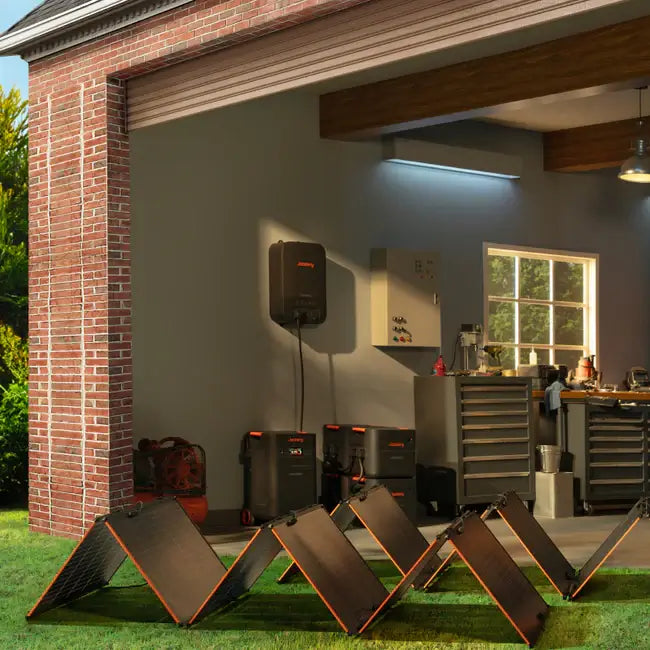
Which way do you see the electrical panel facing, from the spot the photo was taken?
facing the viewer and to the right of the viewer

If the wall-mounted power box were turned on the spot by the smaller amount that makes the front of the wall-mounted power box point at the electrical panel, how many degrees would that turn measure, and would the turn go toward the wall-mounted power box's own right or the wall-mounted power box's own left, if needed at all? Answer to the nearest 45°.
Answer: approximately 90° to the wall-mounted power box's own left

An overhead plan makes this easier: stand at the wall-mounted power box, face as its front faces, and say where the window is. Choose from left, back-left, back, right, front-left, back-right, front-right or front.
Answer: left

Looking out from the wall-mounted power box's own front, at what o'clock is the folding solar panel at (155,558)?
The folding solar panel is roughly at 2 o'clock from the wall-mounted power box.

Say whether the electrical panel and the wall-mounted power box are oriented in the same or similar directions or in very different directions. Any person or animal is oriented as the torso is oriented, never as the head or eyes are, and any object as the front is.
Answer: same or similar directions

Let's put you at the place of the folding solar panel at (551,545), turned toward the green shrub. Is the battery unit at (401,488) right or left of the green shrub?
right

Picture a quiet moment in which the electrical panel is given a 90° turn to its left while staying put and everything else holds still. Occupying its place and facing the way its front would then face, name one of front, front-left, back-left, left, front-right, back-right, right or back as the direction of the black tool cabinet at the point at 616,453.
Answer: front-right

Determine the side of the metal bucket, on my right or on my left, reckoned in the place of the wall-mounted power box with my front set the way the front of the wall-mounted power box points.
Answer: on my left

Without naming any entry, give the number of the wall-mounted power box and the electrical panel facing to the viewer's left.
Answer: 0

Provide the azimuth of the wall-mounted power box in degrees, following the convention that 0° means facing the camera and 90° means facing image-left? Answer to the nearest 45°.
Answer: approximately 315°

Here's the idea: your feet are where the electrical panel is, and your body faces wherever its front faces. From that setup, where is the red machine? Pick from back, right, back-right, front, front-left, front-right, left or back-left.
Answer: right

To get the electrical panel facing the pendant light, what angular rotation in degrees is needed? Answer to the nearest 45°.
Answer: approximately 45° to its left

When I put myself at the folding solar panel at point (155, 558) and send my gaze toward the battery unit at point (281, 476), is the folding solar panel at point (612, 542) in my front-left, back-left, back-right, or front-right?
front-right
